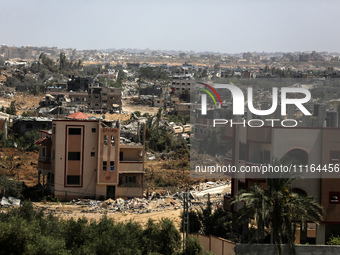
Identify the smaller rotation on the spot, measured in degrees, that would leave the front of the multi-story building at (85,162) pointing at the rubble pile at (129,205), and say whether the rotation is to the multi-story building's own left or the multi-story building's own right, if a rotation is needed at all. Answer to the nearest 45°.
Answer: approximately 45° to the multi-story building's own left

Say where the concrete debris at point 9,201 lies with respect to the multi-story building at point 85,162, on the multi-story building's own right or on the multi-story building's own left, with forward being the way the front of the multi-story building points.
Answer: on the multi-story building's own right

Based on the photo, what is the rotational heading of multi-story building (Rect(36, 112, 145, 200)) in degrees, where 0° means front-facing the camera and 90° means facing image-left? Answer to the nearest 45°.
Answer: approximately 0°
